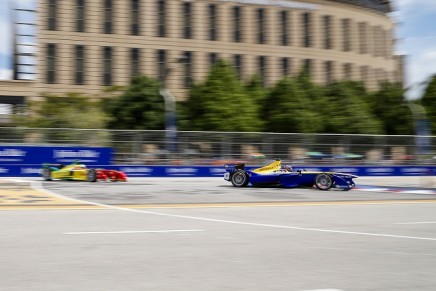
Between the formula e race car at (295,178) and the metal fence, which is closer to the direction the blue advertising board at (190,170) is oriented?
the formula e race car

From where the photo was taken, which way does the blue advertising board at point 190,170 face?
toward the camera

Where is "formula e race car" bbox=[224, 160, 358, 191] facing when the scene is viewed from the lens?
facing to the right of the viewer

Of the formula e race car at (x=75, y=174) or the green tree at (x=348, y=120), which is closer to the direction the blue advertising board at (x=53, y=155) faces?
the formula e race car

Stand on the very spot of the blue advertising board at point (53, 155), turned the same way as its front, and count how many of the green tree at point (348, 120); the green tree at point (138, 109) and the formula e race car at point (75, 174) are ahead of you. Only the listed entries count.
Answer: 1

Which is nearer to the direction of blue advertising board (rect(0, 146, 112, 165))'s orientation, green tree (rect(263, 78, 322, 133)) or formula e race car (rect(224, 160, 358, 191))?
the formula e race car

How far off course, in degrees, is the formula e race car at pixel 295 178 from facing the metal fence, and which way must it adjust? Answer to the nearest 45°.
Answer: approximately 90° to its left

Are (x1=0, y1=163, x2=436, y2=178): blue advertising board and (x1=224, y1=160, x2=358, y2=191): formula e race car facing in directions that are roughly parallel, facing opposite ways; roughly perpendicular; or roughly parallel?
roughly perpendicular

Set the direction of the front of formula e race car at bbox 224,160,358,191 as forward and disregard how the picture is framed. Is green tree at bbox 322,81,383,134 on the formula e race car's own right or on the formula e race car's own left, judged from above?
on the formula e race car's own left

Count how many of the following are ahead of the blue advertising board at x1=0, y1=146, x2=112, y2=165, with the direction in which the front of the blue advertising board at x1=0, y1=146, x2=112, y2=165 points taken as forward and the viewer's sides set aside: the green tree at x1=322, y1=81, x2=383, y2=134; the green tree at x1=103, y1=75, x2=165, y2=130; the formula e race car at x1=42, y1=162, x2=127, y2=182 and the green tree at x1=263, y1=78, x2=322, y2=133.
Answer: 1

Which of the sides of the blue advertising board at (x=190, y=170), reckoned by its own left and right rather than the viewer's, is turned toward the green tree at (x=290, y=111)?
back

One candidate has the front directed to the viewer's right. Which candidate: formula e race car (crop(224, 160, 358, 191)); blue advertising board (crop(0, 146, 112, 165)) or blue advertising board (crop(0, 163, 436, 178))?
the formula e race car

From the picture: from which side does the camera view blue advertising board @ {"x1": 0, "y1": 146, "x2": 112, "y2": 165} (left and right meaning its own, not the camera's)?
front

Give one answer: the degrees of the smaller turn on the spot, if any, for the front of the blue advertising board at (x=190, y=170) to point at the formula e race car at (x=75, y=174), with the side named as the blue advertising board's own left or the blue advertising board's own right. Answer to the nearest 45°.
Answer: approximately 45° to the blue advertising board's own right

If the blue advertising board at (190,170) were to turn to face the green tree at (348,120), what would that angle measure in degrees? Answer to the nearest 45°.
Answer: approximately 135° to its left

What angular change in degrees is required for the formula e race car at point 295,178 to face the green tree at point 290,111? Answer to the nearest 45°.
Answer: approximately 90° to its left

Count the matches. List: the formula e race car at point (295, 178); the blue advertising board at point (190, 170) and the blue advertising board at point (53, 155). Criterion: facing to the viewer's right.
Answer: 1

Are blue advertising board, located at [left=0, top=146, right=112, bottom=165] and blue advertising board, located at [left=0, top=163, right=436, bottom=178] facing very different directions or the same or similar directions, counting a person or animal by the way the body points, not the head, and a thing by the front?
same or similar directions

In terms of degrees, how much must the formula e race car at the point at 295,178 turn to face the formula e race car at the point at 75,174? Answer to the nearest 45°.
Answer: approximately 180°
